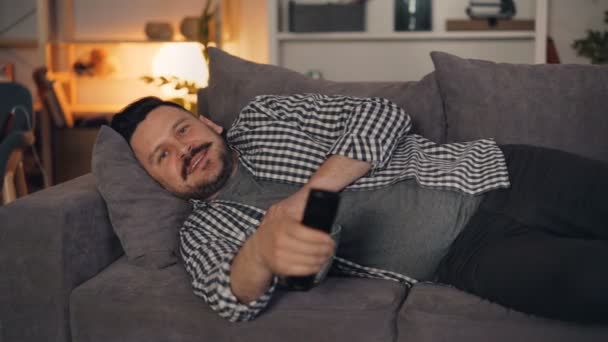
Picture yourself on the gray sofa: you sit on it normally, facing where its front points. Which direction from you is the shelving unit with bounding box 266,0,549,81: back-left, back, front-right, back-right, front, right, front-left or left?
back

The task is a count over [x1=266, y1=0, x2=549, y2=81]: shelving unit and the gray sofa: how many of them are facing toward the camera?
2

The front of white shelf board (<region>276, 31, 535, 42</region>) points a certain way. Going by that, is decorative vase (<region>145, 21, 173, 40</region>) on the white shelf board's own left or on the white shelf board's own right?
on the white shelf board's own right

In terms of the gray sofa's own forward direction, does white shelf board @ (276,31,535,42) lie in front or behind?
behind

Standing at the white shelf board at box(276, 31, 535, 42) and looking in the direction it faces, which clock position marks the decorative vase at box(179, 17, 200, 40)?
The decorative vase is roughly at 4 o'clock from the white shelf board.

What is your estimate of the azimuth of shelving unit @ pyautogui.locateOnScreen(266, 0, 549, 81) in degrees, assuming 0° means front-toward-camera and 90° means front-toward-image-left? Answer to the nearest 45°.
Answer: approximately 0°

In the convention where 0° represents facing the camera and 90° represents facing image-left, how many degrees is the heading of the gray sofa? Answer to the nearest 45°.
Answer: approximately 0°

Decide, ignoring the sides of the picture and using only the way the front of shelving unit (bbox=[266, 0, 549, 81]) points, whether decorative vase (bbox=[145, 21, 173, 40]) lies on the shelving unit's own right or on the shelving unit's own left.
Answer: on the shelving unit's own right

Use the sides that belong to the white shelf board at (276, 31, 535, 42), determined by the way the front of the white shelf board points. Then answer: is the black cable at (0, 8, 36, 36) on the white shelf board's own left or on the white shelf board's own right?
on the white shelf board's own right

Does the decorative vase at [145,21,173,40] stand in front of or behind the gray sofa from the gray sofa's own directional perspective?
behind

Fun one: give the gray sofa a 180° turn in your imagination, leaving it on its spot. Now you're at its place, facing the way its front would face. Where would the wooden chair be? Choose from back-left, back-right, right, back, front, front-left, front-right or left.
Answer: front-left
